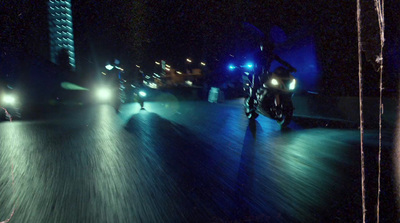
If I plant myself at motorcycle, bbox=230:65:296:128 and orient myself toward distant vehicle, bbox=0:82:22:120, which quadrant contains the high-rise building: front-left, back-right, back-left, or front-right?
front-right

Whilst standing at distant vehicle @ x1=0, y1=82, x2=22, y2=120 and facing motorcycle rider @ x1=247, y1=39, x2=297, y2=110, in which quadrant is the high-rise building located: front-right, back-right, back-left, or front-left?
back-left

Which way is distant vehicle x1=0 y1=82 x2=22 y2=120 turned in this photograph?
toward the camera

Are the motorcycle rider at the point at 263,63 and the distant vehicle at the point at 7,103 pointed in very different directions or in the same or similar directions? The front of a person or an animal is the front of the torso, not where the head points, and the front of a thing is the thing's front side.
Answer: same or similar directions

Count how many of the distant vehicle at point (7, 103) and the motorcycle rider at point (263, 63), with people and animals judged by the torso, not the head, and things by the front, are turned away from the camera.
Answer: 0

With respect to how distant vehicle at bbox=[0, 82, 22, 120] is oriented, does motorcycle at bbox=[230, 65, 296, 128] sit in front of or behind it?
in front

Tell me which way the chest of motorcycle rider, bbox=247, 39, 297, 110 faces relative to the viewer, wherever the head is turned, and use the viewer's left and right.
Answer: facing the viewer and to the right of the viewer

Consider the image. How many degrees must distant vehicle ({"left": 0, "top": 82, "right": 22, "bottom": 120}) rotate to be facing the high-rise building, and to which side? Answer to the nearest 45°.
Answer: approximately 180°

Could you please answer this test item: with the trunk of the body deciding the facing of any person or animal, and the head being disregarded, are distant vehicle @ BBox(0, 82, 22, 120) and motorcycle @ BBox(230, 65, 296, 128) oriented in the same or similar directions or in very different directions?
same or similar directions

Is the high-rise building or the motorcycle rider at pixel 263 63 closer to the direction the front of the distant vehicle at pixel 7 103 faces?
the motorcycle rider
